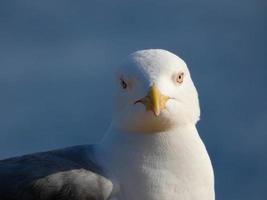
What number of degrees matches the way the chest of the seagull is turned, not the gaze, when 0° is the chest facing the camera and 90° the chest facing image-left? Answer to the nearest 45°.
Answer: approximately 315°
